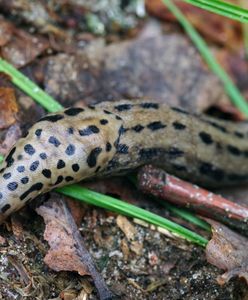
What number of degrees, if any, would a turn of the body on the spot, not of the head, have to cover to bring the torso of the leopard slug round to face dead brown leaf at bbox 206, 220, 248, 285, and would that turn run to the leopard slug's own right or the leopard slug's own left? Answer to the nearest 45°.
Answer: approximately 135° to the leopard slug's own left

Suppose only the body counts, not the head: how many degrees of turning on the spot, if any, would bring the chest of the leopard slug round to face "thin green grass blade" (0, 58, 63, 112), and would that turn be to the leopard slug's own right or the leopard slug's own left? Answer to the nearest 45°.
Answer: approximately 45° to the leopard slug's own right

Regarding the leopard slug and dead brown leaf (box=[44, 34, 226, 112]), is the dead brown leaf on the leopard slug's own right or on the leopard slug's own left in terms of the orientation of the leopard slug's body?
on the leopard slug's own right

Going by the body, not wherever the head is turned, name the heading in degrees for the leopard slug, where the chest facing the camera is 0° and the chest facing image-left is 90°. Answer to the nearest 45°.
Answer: approximately 90°

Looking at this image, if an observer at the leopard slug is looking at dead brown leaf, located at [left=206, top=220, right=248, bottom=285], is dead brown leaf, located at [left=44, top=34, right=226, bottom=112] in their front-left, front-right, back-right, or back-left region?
back-left
